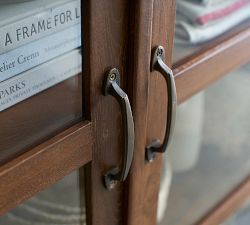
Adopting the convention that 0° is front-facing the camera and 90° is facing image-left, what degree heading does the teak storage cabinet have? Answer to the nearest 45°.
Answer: approximately 315°

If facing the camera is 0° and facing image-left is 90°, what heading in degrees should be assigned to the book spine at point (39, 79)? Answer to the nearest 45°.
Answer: approximately 315°

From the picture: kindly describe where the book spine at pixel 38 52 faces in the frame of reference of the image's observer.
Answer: facing the viewer and to the right of the viewer
